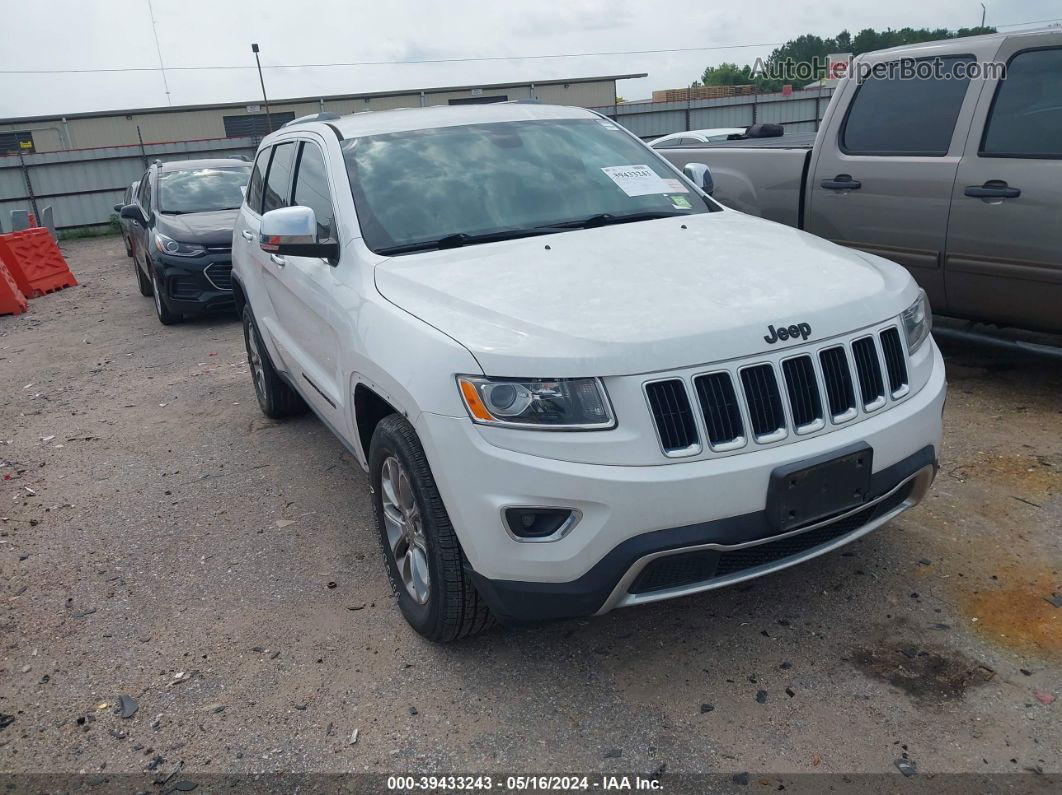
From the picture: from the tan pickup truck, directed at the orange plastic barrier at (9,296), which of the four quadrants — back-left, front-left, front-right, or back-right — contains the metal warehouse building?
front-right

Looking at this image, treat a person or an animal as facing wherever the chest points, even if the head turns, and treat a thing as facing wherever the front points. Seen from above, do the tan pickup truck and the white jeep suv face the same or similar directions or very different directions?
same or similar directions

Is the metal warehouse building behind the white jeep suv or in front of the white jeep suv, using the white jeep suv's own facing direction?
behind

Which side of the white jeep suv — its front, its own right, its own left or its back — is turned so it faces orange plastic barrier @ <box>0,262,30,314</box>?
back

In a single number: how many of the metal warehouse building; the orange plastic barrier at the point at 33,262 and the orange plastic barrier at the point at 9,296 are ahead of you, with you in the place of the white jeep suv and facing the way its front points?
0

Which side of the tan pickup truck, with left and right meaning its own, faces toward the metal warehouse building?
back

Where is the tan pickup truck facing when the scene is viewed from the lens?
facing the viewer and to the right of the viewer

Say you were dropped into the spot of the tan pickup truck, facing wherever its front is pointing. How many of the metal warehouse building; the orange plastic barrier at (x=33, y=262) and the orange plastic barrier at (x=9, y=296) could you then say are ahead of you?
0

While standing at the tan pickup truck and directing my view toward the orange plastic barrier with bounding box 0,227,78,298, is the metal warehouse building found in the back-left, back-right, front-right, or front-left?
front-right

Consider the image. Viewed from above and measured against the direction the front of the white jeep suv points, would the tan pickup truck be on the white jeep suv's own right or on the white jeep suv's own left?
on the white jeep suv's own left

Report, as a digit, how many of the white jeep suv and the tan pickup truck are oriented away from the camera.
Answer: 0

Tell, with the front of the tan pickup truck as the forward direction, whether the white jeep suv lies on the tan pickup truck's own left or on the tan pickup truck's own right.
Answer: on the tan pickup truck's own right
